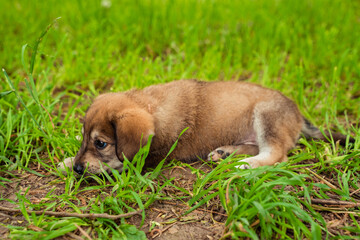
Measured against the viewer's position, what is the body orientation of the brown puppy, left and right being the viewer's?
facing to the left of the viewer
